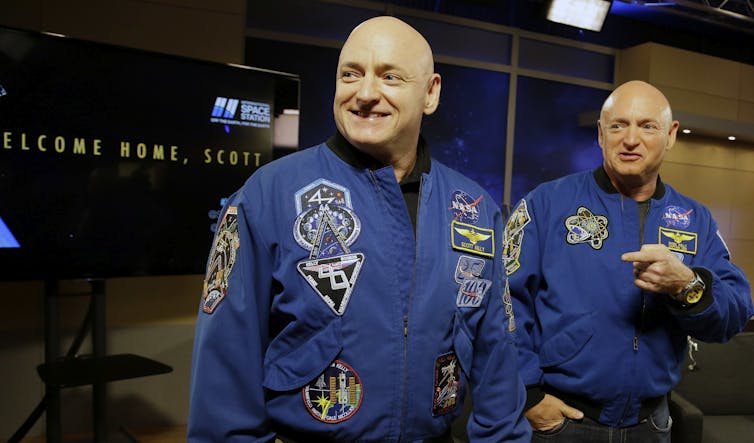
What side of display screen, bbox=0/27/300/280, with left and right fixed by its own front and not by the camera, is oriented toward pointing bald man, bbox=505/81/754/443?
front

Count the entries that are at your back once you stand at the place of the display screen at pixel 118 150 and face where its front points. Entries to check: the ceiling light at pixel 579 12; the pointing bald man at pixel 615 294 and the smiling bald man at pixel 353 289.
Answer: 0

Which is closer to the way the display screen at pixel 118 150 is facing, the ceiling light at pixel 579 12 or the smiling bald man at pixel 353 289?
the smiling bald man

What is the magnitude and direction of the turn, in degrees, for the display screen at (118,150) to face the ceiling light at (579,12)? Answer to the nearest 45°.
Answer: approximately 45° to its left

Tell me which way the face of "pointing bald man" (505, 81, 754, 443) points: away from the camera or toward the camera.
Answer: toward the camera

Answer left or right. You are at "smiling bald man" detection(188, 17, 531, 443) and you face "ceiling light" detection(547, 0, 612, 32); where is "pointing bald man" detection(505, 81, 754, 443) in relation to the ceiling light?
right

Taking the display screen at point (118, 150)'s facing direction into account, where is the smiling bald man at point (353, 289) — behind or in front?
in front
